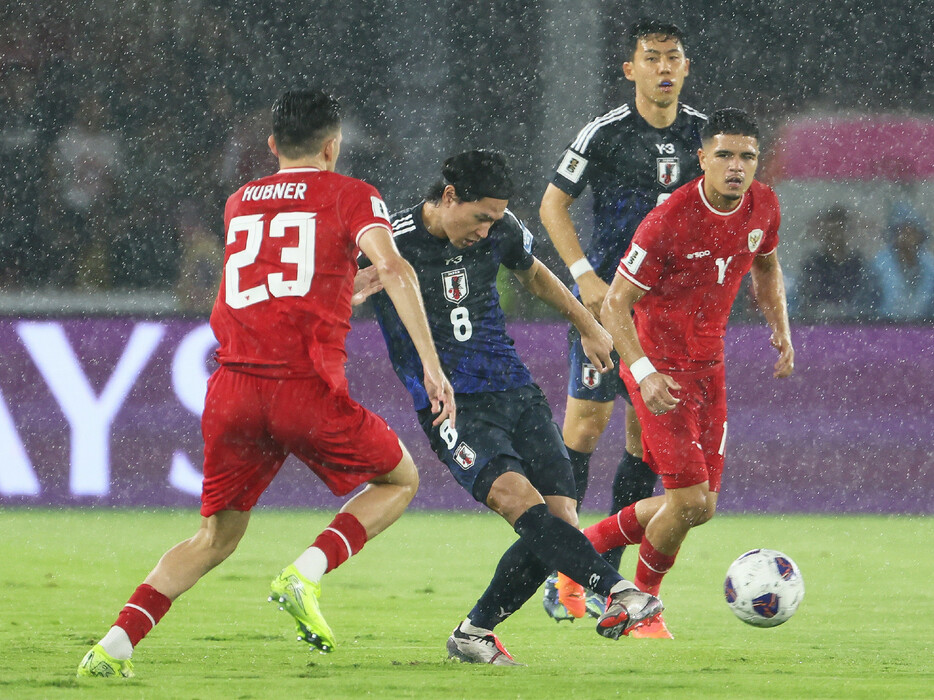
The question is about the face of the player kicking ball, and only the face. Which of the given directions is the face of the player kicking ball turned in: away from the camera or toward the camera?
toward the camera

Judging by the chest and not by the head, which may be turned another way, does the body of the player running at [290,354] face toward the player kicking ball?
yes

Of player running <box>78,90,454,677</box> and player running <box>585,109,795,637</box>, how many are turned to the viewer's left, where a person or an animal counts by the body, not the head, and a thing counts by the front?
0

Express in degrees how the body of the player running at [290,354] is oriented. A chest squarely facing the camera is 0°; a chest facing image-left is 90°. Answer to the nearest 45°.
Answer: approximately 225°

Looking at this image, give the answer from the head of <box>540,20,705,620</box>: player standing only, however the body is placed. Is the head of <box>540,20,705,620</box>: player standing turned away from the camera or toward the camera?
toward the camera

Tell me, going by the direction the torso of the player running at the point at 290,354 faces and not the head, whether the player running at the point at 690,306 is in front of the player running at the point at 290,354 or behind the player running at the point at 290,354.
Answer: in front

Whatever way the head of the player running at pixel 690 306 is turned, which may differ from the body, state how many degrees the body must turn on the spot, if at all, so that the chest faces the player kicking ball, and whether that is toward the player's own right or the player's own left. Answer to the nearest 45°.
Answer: approximately 90° to the player's own right

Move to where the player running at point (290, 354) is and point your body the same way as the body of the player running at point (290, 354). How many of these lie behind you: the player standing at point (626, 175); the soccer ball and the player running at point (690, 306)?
0

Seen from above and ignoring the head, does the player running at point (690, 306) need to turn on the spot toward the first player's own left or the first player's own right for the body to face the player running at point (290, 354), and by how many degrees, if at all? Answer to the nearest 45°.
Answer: approximately 90° to the first player's own right
